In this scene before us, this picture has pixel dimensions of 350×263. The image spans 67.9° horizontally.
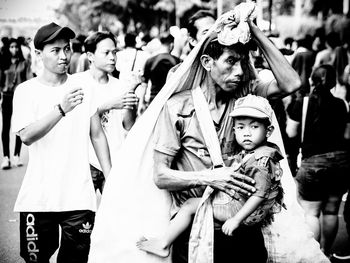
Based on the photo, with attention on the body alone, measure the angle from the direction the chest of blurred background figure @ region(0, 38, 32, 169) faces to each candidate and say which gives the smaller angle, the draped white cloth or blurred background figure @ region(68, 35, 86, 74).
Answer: the draped white cloth

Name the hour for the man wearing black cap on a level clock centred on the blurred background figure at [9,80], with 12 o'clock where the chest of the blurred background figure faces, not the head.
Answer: The man wearing black cap is roughly at 12 o'clock from the blurred background figure.

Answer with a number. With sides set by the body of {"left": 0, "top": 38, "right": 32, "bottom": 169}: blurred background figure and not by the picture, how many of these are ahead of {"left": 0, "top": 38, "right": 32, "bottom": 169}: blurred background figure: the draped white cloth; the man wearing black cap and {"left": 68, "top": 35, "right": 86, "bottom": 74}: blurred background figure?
2

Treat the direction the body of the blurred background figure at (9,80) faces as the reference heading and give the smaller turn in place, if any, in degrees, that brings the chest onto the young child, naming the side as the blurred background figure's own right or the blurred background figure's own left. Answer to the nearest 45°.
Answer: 0° — they already face them

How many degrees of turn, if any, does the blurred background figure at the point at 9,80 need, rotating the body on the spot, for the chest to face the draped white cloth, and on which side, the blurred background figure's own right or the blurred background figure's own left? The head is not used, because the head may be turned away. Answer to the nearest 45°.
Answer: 0° — they already face it

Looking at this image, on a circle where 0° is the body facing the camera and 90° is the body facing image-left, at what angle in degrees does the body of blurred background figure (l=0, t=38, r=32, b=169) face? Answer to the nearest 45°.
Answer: approximately 0°

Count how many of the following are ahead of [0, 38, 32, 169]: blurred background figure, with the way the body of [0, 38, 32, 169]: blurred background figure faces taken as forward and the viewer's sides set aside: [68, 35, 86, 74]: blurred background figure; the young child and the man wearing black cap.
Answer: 2

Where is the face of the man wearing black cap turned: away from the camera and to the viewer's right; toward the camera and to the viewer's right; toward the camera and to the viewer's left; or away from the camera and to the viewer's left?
toward the camera and to the viewer's right
